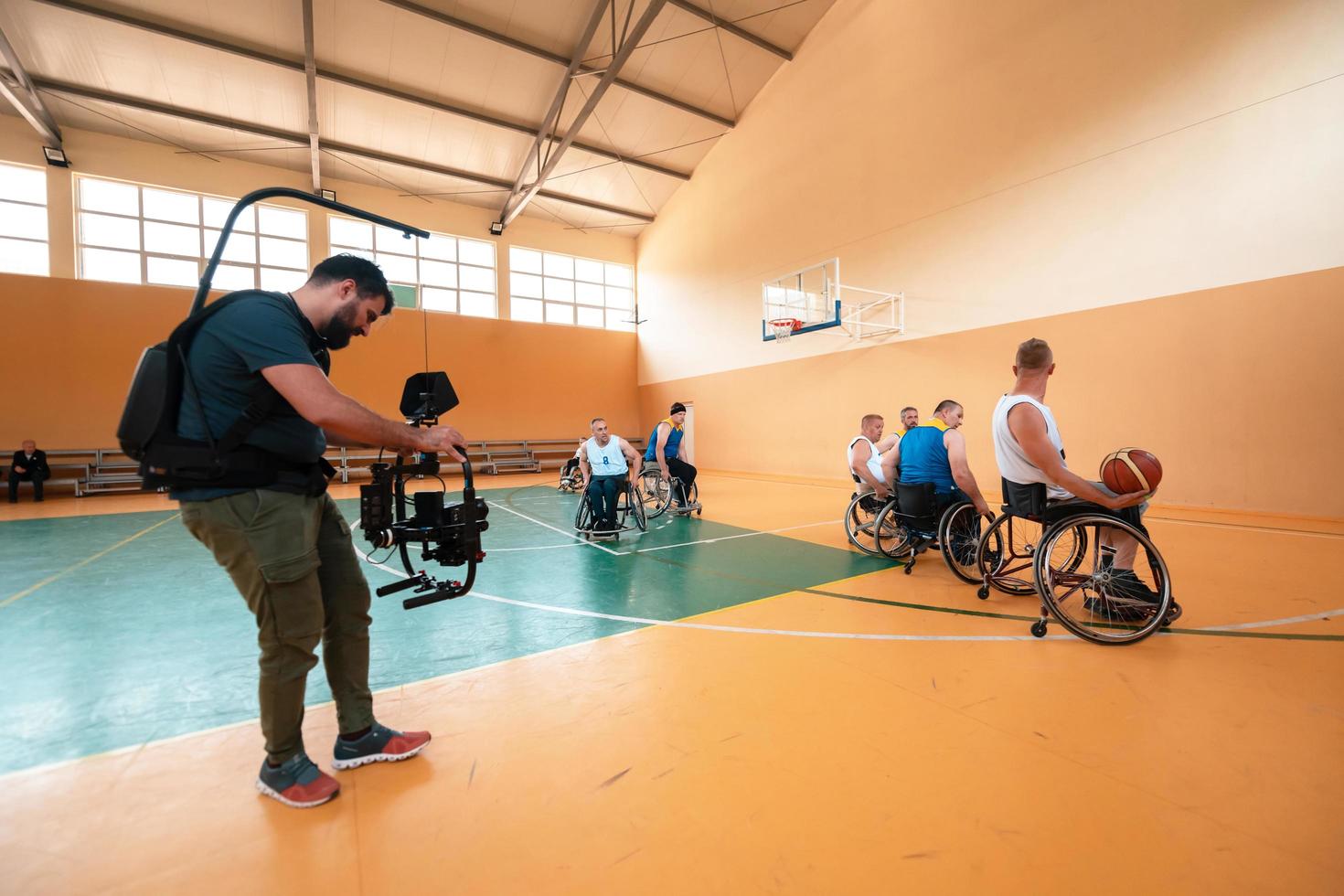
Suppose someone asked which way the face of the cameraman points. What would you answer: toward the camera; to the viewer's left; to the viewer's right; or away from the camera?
to the viewer's right

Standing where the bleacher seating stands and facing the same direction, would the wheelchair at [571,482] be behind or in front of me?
in front

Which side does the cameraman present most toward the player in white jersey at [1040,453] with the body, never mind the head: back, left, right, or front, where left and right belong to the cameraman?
front

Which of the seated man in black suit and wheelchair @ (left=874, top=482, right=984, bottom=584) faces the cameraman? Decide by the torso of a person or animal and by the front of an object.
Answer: the seated man in black suit

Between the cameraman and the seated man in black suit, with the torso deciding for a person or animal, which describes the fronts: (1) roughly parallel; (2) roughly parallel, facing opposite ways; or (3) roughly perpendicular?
roughly perpendicular

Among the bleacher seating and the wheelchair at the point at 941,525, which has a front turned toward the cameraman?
the bleacher seating

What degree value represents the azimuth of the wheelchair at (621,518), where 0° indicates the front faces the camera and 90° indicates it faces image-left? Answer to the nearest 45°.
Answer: approximately 0°

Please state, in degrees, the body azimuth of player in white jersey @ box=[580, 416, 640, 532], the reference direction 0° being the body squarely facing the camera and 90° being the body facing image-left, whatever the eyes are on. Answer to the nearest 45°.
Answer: approximately 0°

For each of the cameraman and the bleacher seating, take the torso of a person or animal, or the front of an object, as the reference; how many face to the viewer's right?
1

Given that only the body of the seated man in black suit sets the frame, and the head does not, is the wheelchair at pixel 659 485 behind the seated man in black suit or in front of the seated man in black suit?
in front

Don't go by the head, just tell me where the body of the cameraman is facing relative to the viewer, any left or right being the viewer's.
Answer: facing to the right of the viewer

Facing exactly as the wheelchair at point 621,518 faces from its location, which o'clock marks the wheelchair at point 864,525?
the wheelchair at point 864,525 is roughly at 10 o'clock from the wheelchair at point 621,518.

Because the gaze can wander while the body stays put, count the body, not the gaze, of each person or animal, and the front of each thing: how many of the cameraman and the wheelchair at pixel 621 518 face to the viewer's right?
1
